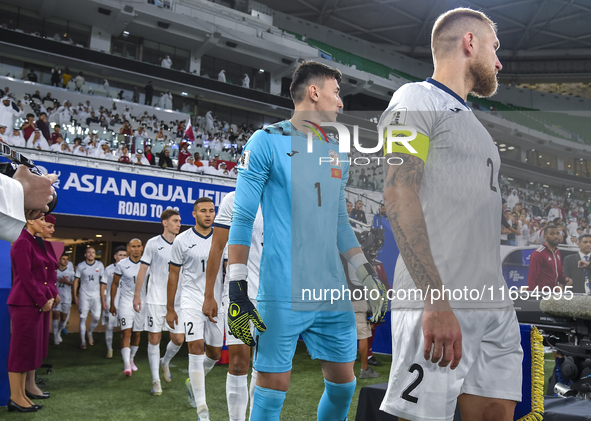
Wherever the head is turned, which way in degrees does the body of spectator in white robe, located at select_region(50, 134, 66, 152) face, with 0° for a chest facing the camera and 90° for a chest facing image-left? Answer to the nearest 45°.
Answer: approximately 315°

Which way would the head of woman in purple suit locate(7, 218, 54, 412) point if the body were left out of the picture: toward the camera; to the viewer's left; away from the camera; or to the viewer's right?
to the viewer's right

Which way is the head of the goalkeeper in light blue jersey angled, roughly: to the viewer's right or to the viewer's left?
to the viewer's right

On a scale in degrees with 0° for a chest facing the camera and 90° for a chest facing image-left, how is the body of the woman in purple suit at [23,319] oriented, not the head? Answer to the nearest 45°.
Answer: approximately 270°

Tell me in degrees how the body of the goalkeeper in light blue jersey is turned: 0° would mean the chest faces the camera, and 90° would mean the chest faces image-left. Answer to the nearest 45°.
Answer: approximately 315°

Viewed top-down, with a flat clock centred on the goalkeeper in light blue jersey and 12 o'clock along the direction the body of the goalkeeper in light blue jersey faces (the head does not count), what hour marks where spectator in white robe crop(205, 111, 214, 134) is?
The spectator in white robe is roughly at 7 o'clock from the goalkeeper in light blue jersey.

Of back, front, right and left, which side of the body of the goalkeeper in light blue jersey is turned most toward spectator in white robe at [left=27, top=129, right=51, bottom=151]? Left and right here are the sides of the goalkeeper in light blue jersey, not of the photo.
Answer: back

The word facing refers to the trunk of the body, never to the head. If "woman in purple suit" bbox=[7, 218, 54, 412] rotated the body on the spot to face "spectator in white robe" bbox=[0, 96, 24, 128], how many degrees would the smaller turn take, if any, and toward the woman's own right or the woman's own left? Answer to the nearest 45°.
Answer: approximately 90° to the woman's own left

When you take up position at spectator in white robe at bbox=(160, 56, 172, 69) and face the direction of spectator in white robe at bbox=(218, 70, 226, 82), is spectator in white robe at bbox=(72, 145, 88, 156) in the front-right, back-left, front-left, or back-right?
back-right

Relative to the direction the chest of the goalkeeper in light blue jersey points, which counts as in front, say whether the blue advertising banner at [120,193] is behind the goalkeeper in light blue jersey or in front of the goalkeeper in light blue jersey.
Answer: behind

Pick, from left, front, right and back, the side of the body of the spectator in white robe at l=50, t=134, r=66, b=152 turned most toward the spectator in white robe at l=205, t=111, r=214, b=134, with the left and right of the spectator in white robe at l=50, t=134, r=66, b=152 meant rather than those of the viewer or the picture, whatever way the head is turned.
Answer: left

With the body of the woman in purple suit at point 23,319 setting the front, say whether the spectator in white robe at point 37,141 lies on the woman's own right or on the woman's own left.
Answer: on the woman's own left
